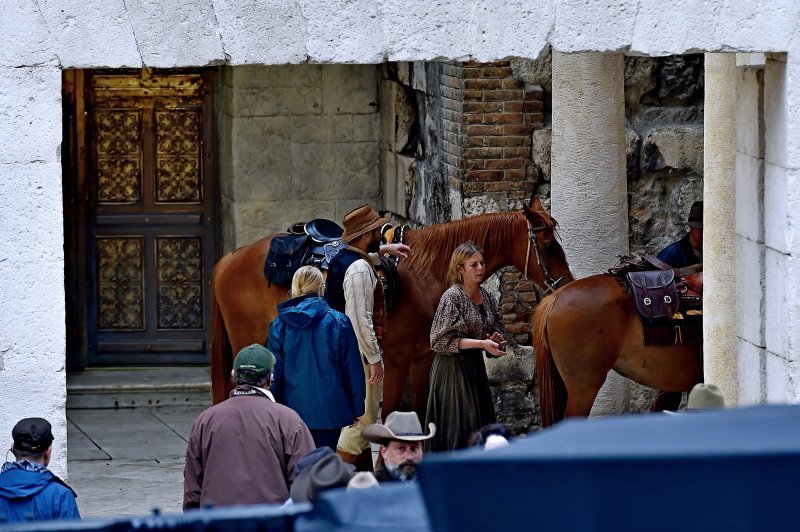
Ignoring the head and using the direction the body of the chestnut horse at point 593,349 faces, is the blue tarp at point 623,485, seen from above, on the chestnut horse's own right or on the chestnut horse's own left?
on the chestnut horse's own right

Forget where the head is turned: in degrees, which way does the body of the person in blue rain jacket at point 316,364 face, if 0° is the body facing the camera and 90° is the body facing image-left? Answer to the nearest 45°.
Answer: approximately 180°

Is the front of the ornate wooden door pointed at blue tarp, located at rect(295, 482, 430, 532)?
yes

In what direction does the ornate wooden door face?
toward the camera

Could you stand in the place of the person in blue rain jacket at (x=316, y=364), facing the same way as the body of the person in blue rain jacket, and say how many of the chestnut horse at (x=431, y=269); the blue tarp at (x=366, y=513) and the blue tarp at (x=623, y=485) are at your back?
2

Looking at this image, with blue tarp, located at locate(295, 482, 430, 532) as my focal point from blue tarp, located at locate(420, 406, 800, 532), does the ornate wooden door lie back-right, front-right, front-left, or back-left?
front-right

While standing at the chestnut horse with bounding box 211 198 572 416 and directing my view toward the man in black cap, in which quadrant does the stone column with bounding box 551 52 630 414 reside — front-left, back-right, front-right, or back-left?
back-left

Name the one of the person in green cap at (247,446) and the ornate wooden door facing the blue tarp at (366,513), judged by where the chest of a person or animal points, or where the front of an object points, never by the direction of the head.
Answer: the ornate wooden door

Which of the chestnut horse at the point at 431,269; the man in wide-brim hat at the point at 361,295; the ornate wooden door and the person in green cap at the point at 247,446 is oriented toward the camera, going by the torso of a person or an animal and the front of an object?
the ornate wooden door

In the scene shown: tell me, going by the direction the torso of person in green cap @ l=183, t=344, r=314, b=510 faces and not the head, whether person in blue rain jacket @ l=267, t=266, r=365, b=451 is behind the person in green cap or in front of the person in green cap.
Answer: in front

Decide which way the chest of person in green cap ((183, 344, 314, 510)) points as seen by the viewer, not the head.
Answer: away from the camera

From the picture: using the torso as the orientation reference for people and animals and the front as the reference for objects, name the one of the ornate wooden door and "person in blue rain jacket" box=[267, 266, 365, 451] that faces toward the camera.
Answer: the ornate wooden door

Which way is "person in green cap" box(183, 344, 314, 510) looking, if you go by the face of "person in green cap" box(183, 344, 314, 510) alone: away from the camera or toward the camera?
away from the camera

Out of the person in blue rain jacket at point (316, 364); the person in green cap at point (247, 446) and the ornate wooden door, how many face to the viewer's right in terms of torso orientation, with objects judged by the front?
0

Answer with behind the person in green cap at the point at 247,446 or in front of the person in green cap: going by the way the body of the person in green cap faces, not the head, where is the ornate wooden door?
in front

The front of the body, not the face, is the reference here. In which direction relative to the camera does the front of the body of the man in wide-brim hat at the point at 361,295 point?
to the viewer's right

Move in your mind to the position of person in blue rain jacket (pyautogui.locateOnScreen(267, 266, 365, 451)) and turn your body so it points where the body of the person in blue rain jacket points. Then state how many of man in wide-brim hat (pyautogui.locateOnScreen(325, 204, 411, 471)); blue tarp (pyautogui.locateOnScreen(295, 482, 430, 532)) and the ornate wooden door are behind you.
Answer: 1

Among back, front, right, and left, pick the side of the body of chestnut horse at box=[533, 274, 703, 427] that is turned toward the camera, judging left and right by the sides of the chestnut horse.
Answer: right
